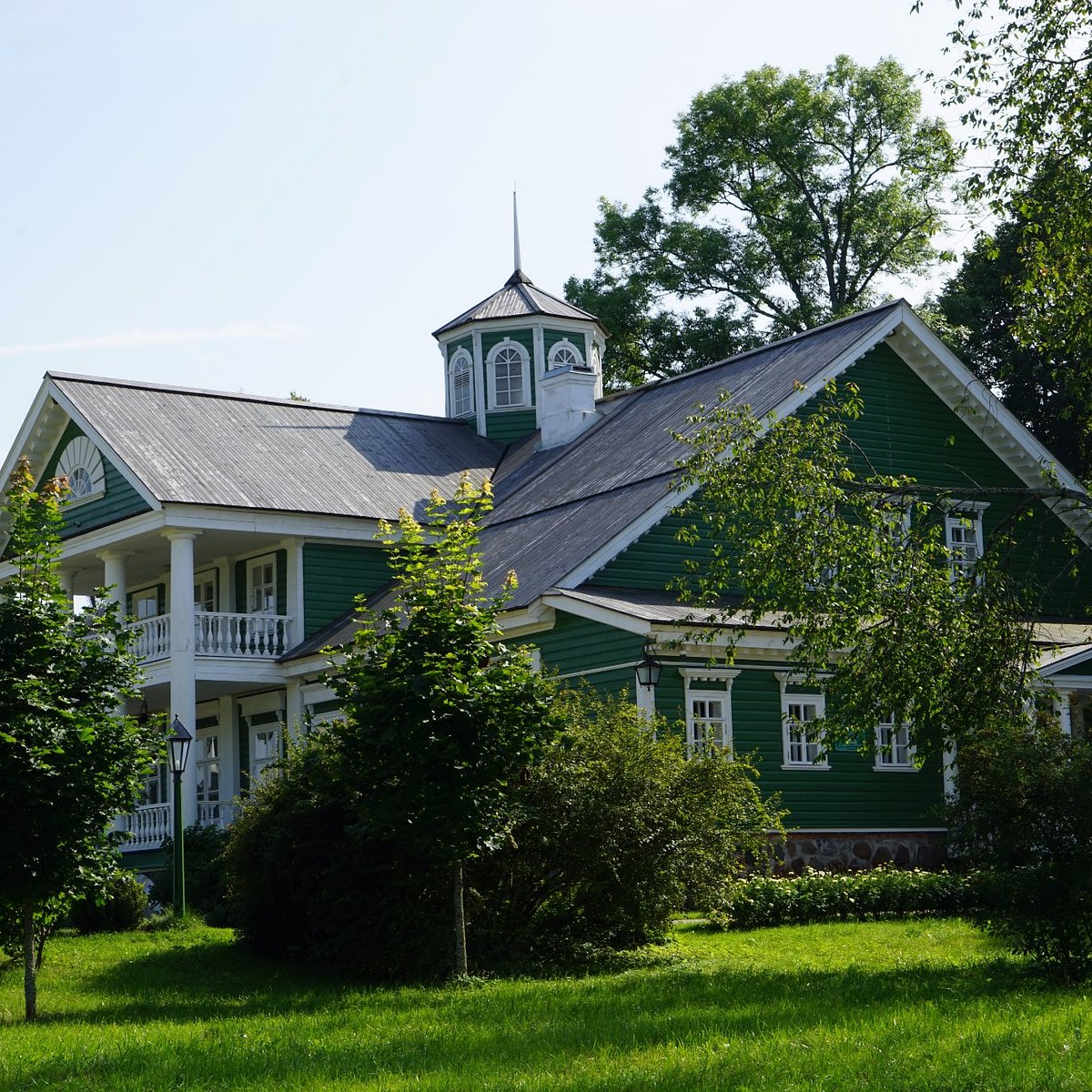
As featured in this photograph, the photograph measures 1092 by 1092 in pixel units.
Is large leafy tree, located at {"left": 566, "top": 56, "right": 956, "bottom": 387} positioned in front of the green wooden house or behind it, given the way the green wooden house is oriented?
behind

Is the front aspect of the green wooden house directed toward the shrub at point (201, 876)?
yes

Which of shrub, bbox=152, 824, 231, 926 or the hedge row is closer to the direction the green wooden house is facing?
the shrub

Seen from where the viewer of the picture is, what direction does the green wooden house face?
facing the viewer and to the left of the viewer

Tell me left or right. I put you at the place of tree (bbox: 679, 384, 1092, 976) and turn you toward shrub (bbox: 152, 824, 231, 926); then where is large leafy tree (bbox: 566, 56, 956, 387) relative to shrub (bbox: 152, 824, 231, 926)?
right

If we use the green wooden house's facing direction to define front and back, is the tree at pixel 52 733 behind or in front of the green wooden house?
in front

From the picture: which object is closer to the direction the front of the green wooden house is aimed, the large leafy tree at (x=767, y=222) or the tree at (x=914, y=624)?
the tree

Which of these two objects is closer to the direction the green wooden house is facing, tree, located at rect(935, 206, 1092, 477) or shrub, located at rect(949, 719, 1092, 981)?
the shrub

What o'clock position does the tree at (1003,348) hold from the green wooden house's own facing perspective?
The tree is roughly at 6 o'clock from the green wooden house.

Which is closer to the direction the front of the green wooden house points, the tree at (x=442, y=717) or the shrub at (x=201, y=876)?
the shrub

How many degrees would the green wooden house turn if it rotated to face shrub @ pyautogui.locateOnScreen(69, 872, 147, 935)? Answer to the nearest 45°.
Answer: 0° — it already faces it

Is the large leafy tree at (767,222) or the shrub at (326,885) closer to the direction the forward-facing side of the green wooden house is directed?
the shrub

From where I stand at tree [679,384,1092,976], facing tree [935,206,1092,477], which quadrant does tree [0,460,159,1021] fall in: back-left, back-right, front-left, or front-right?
back-left

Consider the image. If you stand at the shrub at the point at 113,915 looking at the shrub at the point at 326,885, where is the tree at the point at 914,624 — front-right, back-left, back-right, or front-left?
front-left

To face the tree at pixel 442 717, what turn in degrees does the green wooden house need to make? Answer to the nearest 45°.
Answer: approximately 45° to its left
